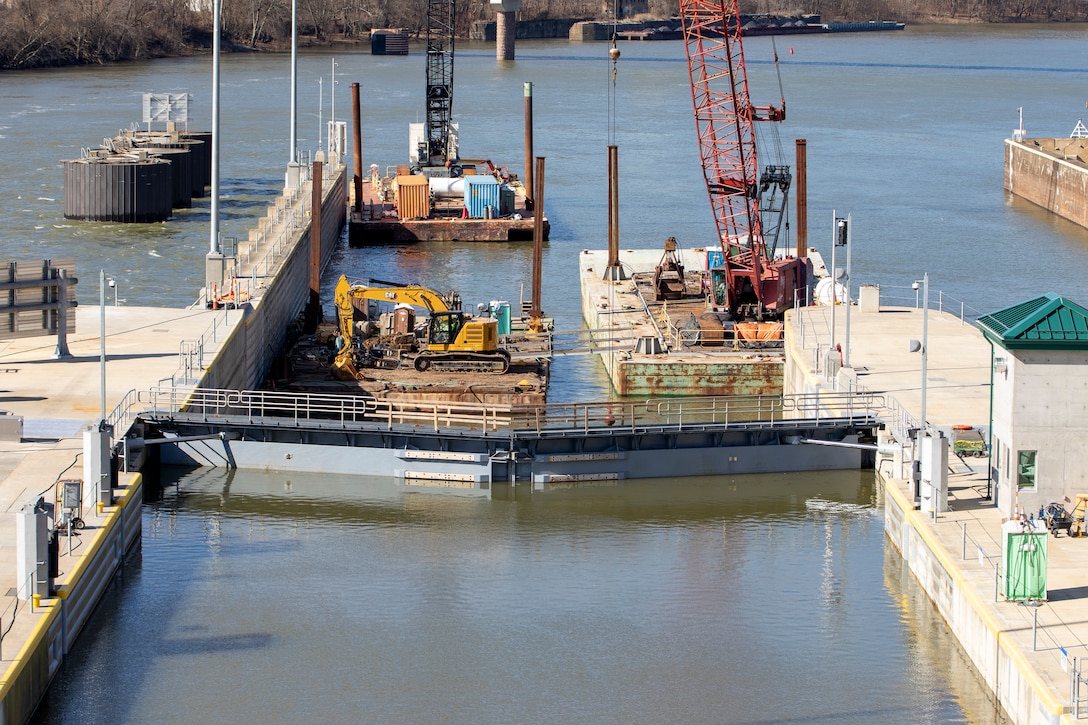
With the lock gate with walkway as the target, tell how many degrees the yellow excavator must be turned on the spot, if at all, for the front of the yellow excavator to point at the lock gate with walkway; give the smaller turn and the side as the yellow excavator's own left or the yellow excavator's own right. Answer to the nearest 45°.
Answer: approximately 90° to the yellow excavator's own left

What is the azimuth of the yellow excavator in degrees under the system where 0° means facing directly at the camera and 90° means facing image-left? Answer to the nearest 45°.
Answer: approximately 90°

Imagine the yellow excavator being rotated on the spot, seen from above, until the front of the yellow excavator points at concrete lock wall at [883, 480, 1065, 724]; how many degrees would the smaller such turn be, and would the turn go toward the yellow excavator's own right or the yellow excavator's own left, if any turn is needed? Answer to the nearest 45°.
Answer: approximately 90° to the yellow excavator's own left
